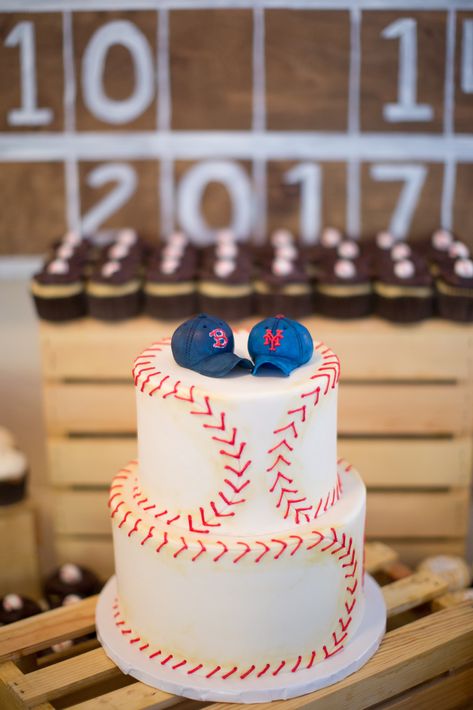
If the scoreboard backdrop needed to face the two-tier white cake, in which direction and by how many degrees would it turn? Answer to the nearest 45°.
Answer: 0° — it already faces it

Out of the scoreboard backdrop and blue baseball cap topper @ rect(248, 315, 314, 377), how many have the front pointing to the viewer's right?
0

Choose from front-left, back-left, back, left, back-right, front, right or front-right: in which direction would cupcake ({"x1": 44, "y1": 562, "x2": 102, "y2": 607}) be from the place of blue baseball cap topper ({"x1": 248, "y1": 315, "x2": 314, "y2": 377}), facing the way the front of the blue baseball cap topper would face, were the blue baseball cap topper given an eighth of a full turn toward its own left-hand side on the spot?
back-right

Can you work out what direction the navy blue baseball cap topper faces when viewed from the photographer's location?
facing the viewer and to the right of the viewer

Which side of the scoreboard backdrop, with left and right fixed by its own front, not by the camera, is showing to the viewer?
front

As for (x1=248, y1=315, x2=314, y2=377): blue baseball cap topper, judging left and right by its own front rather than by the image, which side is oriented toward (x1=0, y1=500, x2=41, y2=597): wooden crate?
right

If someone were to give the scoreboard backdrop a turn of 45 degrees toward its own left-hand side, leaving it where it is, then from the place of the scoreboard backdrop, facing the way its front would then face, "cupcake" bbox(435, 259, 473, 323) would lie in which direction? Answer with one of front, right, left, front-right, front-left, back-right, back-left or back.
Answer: front

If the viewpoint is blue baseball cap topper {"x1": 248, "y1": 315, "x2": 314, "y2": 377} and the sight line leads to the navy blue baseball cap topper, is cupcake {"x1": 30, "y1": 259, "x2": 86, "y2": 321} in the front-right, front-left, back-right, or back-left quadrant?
front-right

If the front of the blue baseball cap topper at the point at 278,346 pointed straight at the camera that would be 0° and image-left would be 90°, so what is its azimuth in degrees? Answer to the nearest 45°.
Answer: approximately 45°

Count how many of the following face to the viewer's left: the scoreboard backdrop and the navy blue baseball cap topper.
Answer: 0

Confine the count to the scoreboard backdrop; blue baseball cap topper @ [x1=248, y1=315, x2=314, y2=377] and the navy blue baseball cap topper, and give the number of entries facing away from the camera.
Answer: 0

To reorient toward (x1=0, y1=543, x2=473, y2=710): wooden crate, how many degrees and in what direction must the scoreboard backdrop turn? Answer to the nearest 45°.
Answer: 0° — it already faces it
